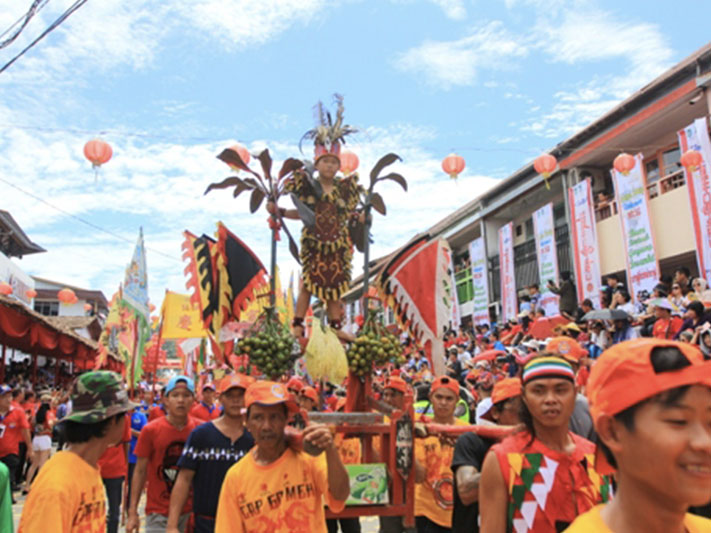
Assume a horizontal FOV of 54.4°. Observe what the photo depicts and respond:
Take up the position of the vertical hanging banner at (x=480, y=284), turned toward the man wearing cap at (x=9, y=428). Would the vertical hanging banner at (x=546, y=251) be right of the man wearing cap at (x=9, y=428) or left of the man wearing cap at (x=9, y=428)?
left

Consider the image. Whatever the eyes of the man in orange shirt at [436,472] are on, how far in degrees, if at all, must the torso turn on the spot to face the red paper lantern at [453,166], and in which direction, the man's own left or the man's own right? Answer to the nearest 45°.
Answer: approximately 180°

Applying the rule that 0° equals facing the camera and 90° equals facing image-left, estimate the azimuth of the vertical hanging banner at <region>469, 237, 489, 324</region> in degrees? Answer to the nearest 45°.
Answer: approximately 45°

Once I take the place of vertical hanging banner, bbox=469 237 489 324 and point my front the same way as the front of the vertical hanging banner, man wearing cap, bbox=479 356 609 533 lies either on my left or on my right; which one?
on my left

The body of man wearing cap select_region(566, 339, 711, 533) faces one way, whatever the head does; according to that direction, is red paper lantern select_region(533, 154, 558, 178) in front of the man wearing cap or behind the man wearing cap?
behind

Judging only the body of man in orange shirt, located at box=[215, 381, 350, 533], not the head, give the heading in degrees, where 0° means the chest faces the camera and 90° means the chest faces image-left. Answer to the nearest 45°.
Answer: approximately 0°

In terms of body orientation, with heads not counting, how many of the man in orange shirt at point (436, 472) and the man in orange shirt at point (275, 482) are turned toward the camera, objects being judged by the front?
2

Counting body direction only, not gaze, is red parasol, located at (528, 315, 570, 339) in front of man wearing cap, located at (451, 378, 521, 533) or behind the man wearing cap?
behind

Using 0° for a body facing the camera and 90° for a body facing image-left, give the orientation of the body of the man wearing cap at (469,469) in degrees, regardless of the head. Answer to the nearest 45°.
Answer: approximately 45°
